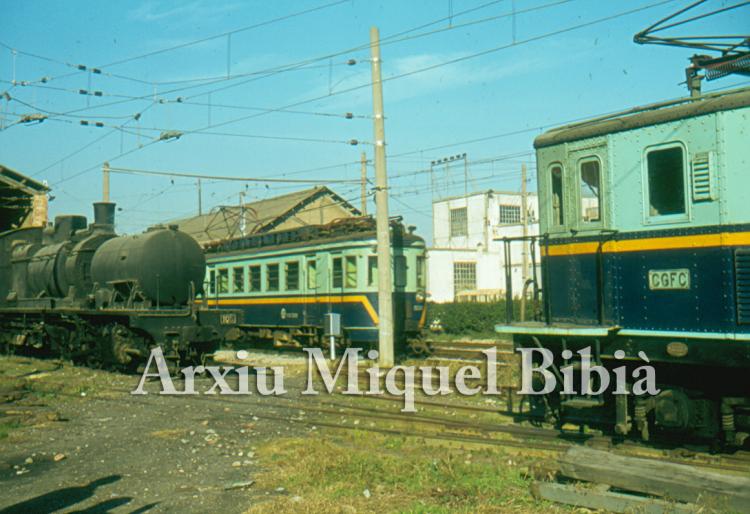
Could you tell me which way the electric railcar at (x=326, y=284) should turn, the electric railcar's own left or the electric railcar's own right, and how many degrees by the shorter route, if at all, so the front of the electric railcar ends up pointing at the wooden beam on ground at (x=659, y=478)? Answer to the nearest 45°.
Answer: approximately 45° to the electric railcar's own right

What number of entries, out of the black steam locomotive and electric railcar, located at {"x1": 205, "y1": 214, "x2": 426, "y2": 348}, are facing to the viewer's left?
0

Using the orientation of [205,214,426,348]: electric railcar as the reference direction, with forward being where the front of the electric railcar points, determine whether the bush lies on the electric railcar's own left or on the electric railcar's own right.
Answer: on the electric railcar's own left

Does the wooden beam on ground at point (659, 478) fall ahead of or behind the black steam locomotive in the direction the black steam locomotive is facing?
ahead

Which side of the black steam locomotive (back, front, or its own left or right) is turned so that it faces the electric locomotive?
front

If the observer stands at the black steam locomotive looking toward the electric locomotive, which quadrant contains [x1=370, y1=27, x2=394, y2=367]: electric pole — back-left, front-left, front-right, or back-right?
front-left

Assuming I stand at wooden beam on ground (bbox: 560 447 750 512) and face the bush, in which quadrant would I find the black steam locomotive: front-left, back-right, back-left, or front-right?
front-left

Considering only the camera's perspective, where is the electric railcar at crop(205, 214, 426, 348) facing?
facing the viewer and to the right of the viewer

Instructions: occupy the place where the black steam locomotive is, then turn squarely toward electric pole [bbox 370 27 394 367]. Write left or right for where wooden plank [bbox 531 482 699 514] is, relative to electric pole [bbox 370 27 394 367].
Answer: right
